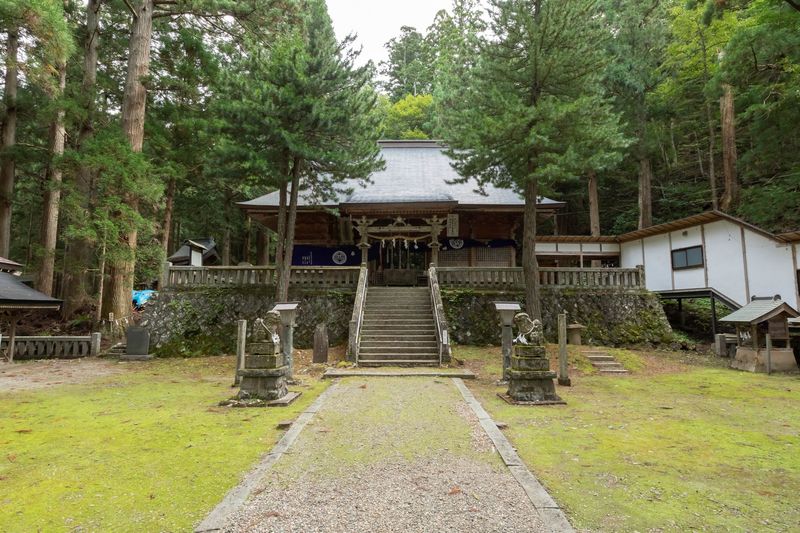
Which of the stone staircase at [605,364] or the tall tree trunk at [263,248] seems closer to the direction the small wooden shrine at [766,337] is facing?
the stone staircase

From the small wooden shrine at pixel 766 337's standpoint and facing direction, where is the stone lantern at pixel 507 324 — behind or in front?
in front

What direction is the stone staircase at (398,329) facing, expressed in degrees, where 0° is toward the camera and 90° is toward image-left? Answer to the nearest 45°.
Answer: approximately 0°

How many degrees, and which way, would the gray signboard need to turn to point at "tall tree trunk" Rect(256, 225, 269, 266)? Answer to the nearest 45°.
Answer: approximately 135° to its right

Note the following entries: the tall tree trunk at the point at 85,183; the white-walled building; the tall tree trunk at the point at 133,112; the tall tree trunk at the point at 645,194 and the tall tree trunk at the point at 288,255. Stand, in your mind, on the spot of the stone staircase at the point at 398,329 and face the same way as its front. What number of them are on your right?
3

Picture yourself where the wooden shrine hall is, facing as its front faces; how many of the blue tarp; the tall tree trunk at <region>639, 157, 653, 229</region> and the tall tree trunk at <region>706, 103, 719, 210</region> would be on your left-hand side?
2

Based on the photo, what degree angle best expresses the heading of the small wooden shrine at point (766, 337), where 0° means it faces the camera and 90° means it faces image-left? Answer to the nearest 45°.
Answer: approximately 45°

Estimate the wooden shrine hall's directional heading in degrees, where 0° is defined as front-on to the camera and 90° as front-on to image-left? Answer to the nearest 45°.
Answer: approximately 0°

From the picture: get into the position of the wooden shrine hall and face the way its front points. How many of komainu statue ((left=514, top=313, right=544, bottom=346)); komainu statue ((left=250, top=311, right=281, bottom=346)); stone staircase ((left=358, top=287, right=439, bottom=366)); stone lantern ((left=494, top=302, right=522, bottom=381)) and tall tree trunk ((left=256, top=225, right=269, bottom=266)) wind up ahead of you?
4
